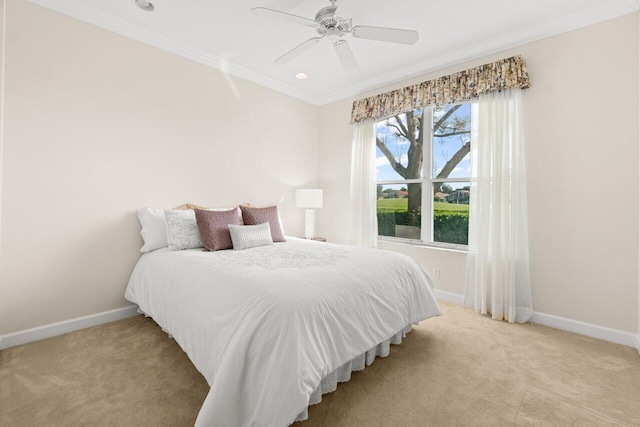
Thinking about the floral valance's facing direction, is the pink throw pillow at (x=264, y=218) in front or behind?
in front

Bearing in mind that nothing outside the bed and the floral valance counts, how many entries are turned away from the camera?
0

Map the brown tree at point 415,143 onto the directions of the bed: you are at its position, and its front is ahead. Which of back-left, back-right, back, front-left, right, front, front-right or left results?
left

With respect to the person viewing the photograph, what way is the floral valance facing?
facing the viewer and to the left of the viewer

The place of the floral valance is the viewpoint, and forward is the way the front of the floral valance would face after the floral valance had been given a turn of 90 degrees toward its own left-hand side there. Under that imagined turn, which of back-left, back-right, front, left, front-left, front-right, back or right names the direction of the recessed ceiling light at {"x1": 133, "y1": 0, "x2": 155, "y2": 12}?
right

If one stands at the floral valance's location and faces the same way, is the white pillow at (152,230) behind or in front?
in front

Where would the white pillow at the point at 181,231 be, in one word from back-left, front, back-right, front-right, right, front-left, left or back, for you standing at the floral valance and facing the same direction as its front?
front

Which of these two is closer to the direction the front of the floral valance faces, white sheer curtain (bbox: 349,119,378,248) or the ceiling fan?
the ceiling fan
